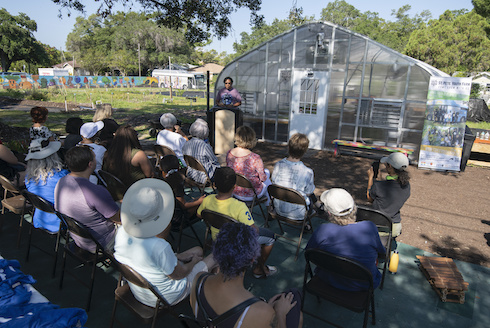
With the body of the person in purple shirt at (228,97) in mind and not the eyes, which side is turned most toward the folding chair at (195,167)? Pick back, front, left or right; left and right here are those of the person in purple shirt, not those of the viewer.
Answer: front

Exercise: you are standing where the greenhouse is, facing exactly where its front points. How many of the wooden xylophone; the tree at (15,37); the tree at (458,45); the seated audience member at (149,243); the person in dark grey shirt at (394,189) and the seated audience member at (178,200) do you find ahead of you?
4

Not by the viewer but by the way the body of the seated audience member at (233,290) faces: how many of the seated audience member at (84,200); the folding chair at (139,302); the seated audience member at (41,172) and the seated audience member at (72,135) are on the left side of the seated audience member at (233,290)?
4

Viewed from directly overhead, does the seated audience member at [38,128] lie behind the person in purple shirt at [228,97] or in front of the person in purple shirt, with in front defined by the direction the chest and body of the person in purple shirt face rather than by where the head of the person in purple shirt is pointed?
in front

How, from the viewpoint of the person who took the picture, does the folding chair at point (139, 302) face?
facing away from the viewer and to the right of the viewer

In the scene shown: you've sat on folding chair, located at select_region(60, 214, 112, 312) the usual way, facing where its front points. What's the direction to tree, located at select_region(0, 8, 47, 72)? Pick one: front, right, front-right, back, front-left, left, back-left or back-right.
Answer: front-left

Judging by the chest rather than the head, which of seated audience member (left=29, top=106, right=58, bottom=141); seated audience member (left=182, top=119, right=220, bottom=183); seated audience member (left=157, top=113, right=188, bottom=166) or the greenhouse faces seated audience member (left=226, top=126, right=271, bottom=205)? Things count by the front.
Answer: the greenhouse

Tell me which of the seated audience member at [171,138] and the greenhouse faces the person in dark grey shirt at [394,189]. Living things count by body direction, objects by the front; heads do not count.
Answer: the greenhouse

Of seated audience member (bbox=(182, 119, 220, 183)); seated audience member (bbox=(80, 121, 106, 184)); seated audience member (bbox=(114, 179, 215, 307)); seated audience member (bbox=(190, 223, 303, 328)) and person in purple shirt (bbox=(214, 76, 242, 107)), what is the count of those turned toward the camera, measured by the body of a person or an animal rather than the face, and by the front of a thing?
1

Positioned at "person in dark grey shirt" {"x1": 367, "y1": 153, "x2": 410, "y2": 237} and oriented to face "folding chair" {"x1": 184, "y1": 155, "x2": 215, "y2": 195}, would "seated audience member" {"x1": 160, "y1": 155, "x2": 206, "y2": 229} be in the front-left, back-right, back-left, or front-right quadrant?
front-left

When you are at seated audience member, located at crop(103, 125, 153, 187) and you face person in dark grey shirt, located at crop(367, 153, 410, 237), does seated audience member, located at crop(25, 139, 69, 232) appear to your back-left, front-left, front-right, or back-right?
back-right

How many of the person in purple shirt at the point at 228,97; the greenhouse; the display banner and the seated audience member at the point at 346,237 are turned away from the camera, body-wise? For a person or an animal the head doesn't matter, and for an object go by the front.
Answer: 1

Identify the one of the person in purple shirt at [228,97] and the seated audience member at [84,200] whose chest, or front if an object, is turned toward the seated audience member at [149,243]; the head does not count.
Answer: the person in purple shirt

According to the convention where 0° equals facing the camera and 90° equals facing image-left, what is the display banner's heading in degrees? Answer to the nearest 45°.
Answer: approximately 0°

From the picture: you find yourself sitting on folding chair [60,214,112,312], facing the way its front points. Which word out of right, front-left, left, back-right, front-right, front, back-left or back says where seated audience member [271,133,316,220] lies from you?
front-right

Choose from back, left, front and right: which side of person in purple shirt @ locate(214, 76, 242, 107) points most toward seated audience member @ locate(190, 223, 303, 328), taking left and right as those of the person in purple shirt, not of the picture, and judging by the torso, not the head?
front

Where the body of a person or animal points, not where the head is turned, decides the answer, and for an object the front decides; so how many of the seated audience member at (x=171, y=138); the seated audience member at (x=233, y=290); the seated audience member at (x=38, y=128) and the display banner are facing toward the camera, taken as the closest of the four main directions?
1

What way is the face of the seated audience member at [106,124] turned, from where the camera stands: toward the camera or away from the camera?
away from the camera

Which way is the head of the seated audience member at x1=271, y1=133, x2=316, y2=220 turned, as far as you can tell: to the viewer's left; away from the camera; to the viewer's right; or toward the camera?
away from the camera

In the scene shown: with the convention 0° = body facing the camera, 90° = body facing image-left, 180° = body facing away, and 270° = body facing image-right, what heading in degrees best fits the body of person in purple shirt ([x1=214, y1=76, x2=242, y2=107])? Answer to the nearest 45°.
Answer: approximately 0°

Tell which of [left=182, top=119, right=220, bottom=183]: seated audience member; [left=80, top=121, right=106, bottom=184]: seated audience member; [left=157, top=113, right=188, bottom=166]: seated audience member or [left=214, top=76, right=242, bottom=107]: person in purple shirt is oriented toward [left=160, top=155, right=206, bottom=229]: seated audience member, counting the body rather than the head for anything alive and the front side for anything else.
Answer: the person in purple shirt

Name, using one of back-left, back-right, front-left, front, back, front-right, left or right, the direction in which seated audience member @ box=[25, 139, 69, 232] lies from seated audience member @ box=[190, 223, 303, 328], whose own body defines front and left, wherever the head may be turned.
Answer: left

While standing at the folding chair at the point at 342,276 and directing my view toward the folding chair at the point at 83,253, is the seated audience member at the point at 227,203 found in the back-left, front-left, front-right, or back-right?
front-right
